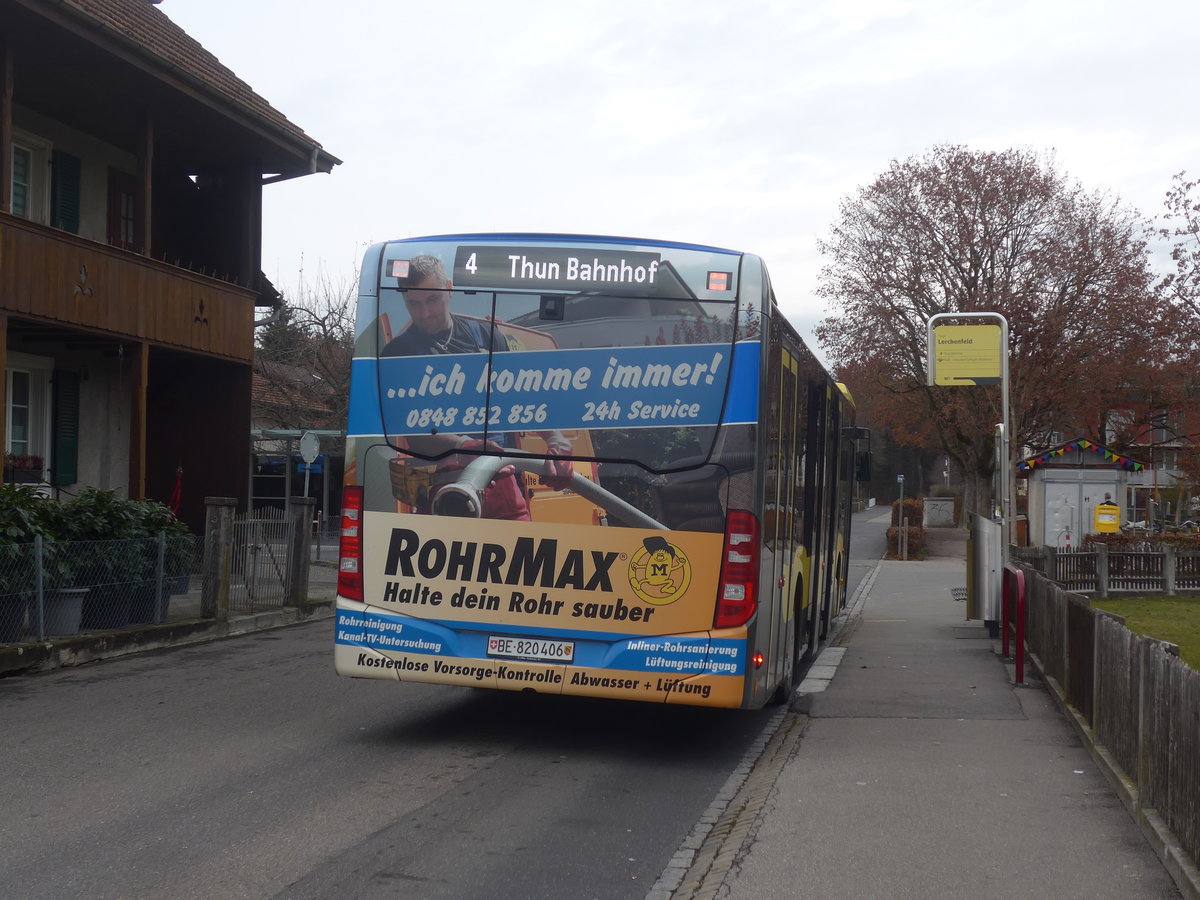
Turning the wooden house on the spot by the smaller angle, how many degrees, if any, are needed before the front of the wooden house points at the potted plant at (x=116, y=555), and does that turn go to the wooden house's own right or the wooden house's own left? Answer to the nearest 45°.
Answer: approximately 45° to the wooden house's own right

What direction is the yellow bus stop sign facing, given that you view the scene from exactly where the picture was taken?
facing the viewer

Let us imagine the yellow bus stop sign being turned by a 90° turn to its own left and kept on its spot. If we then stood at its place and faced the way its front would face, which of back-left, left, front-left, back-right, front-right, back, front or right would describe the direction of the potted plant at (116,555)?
back-right

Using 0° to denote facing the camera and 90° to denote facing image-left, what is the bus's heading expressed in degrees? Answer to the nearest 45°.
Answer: approximately 180°

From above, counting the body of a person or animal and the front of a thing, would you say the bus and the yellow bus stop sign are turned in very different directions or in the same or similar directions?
very different directions

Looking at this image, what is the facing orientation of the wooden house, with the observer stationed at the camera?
facing the viewer and to the right of the viewer

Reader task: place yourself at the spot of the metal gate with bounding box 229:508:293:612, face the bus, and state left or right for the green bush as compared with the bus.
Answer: right

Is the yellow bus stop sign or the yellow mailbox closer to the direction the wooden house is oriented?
the yellow bus stop sign

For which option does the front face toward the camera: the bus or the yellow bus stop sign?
the yellow bus stop sign

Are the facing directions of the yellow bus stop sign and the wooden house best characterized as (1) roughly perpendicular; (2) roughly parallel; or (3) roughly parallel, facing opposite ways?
roughly perpendicular

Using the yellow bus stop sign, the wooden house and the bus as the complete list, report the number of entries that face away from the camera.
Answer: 1

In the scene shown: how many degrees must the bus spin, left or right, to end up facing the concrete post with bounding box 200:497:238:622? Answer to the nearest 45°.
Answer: approximately 45° to its left

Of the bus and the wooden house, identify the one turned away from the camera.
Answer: the bus

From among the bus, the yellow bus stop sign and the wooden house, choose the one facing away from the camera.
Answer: the bus

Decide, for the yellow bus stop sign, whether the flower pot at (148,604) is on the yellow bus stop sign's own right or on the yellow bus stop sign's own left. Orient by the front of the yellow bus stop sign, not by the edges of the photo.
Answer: on the yellow bus stop sign's own right

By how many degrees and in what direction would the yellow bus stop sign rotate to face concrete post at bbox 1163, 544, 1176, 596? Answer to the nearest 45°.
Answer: approximately 135° to its left
